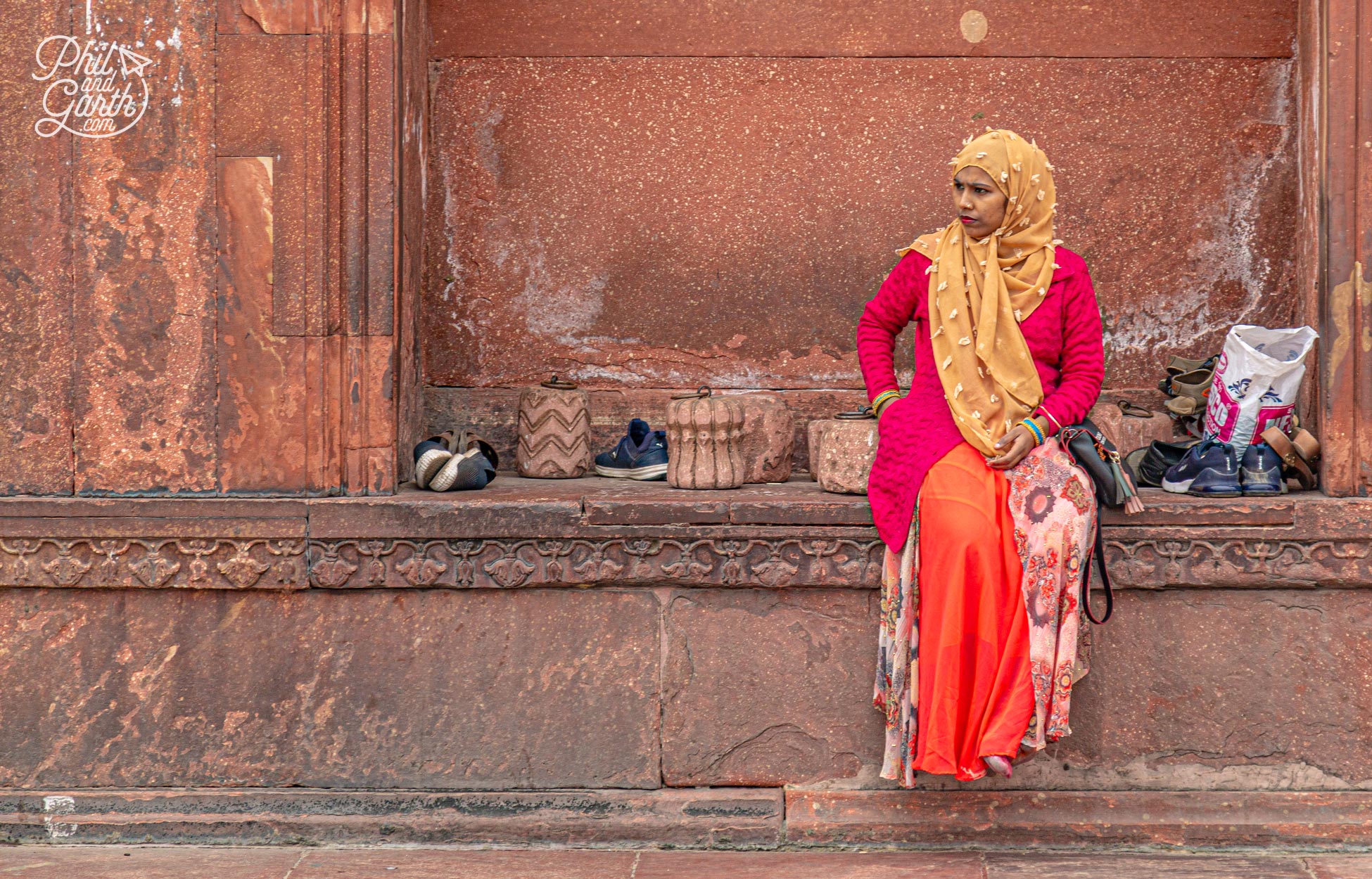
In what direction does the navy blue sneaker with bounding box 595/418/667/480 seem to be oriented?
to the viewer's left
